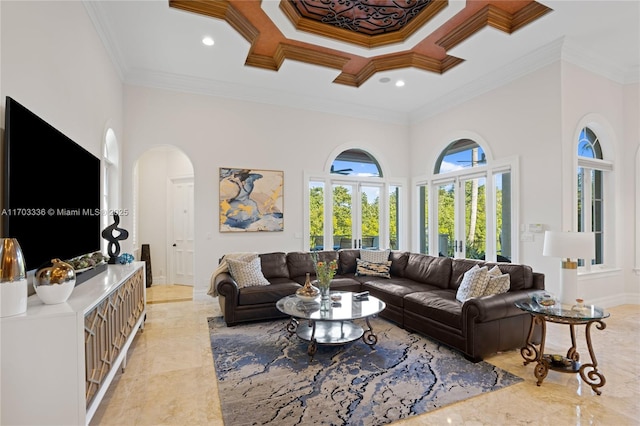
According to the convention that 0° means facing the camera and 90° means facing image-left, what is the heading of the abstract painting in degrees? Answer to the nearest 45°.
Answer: approximately 0°

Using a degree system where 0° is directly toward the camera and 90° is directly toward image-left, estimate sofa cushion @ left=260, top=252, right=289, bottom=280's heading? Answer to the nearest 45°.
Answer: approximately 0°

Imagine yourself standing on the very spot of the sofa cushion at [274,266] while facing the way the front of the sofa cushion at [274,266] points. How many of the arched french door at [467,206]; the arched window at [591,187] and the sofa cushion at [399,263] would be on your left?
3

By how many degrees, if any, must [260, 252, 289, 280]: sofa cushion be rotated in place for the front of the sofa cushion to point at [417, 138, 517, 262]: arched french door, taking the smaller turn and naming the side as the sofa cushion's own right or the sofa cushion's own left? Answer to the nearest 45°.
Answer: approximately 90° to the sofa cushion's own left

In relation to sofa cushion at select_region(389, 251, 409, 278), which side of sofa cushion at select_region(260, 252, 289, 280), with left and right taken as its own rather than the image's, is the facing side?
left

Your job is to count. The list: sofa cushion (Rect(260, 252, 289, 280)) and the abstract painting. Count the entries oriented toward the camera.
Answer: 2

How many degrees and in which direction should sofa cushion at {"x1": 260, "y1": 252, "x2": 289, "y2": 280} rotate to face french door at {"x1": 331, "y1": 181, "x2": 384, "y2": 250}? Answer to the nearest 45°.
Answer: approximately 135° to its left

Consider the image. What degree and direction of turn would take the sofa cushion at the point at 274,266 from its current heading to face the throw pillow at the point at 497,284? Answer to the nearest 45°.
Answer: approximately 45° to its left

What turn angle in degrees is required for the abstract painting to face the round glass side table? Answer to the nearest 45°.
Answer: approximately 45° to its left

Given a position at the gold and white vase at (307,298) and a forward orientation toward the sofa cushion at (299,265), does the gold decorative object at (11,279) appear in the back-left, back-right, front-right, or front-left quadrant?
back-left
